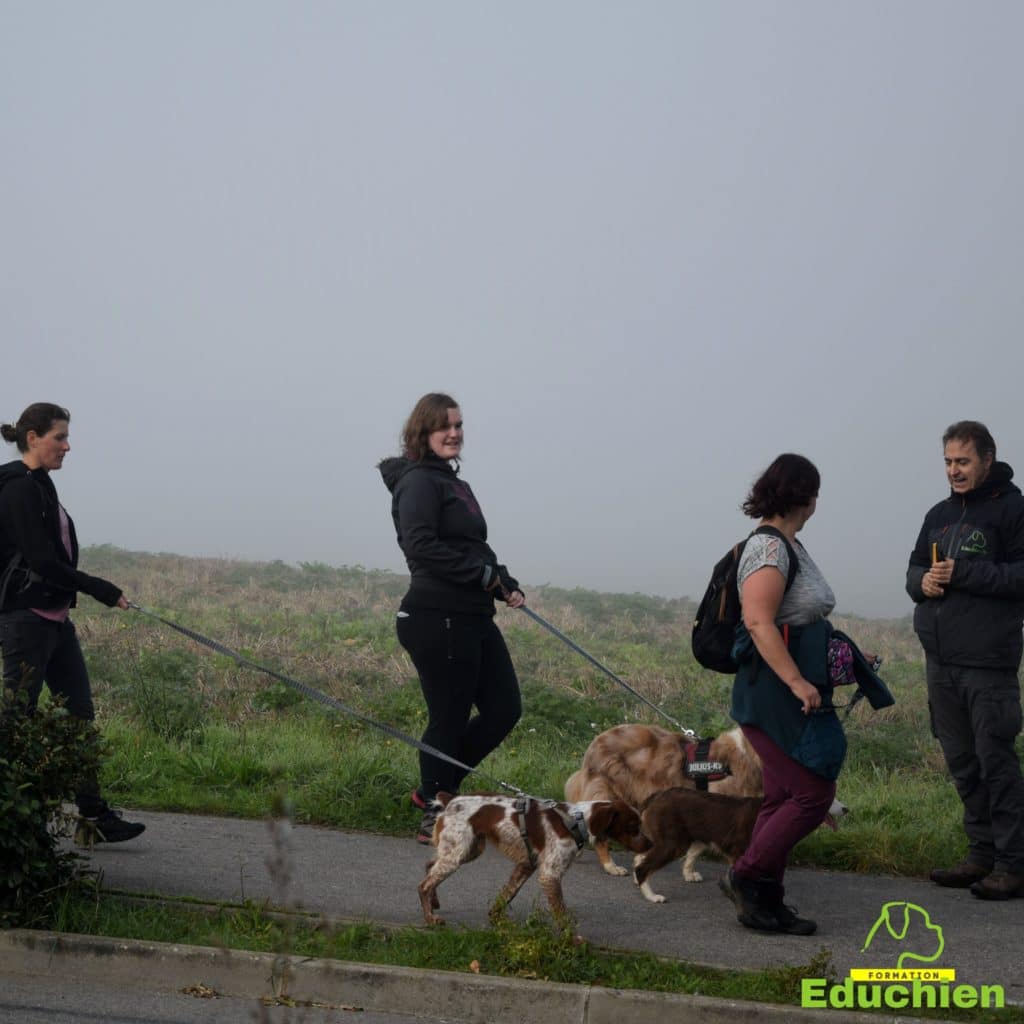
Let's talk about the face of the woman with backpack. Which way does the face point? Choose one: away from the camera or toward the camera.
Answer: away from the camera

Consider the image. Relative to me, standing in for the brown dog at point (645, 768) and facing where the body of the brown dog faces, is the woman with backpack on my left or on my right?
on my right

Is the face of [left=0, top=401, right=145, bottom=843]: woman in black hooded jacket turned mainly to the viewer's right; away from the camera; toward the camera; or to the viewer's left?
to the viewer's right

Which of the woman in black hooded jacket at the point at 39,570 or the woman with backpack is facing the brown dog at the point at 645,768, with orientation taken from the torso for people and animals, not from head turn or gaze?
the woman in black hooded jacket

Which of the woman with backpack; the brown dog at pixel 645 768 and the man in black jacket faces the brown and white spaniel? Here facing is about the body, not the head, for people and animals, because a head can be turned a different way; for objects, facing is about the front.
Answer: the man in black jacket

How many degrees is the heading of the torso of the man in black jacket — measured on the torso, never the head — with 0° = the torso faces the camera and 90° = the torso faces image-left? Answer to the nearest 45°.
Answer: approximately 45°

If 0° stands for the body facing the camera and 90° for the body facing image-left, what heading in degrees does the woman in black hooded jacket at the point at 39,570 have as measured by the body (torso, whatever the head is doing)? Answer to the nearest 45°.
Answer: approximately 270°

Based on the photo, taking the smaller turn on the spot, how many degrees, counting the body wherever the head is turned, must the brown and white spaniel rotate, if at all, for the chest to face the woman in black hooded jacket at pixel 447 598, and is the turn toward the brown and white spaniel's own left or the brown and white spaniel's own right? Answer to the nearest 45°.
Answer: approximately 90° to the brown and white spaniel's own left

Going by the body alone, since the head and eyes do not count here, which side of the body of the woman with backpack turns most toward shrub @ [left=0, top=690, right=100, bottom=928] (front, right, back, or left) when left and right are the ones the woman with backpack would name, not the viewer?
back

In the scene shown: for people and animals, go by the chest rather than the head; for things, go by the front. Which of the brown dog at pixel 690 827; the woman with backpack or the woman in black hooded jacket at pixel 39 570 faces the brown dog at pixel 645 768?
the woman in black hooded jacket

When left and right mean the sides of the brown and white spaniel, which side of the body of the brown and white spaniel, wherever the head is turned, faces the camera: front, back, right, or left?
right
